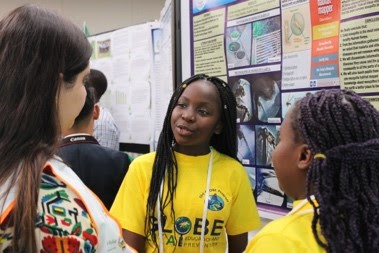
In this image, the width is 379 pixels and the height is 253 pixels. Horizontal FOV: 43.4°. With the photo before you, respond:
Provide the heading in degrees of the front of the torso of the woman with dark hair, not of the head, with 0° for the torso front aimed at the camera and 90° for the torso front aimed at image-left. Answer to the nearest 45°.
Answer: approximately 225°

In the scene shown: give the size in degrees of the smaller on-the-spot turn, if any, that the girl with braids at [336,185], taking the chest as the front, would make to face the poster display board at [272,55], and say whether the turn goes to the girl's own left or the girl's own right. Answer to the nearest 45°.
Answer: approximately 45° to the girl's own right

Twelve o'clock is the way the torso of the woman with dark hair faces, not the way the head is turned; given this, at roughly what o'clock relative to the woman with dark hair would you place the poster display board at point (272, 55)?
The poster display board is roughly at 12 o'clock from the woman with dark hair.

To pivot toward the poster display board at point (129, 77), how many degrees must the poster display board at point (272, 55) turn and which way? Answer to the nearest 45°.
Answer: approximately 90° to its right

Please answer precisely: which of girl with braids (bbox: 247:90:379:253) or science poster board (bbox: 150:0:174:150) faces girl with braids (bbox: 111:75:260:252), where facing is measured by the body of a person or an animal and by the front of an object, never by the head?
girl with braids (bbox: 247:90:379:253)

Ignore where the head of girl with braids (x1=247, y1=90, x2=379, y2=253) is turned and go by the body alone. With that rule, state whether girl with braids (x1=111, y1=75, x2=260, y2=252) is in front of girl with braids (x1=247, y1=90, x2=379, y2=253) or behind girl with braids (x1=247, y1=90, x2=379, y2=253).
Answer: in front

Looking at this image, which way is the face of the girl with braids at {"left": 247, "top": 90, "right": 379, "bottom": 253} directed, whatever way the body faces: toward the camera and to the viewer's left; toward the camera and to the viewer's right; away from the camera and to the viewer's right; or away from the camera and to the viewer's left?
away from the camera and to the viewer's left

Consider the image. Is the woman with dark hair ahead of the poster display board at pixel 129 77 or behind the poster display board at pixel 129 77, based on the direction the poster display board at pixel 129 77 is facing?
ahead
